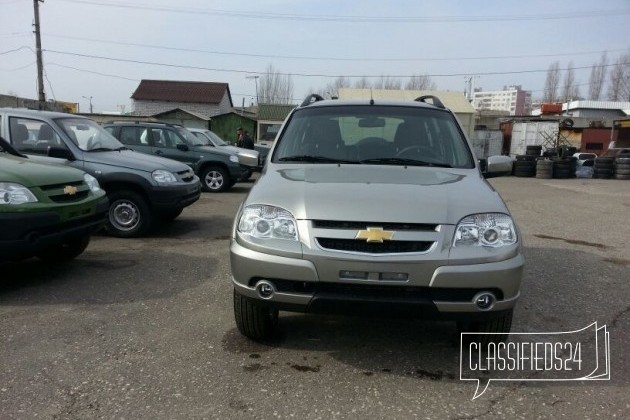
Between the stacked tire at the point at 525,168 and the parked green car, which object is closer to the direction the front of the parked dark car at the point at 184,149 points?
the stacked tire

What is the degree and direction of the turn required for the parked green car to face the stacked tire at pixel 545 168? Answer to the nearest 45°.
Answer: approximately 90° to its left

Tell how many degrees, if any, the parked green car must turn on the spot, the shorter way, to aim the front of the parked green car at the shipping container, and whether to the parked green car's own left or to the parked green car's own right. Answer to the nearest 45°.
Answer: approximately 90° to the parked green car's own left

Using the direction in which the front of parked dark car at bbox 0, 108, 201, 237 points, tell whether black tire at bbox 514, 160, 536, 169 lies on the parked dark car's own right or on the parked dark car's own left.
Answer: on the parked dark car's own left

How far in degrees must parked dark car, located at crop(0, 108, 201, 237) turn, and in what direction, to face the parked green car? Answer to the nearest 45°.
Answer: approximately 45° to its right

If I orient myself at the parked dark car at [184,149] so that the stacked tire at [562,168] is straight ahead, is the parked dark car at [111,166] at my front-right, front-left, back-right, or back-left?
back-right

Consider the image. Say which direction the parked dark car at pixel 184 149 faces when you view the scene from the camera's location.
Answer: facing to the right of the viewer

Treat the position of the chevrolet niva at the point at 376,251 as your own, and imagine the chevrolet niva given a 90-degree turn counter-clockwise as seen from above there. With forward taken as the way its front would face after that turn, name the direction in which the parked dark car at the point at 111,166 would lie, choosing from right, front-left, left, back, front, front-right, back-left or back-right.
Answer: back-left

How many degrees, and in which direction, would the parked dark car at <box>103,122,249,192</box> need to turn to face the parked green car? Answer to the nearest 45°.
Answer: approximately 90° to its right

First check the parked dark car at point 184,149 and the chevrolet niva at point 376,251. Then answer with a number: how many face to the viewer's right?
1

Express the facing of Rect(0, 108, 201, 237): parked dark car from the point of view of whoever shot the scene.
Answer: facing the viewer and to the right of the viewer
